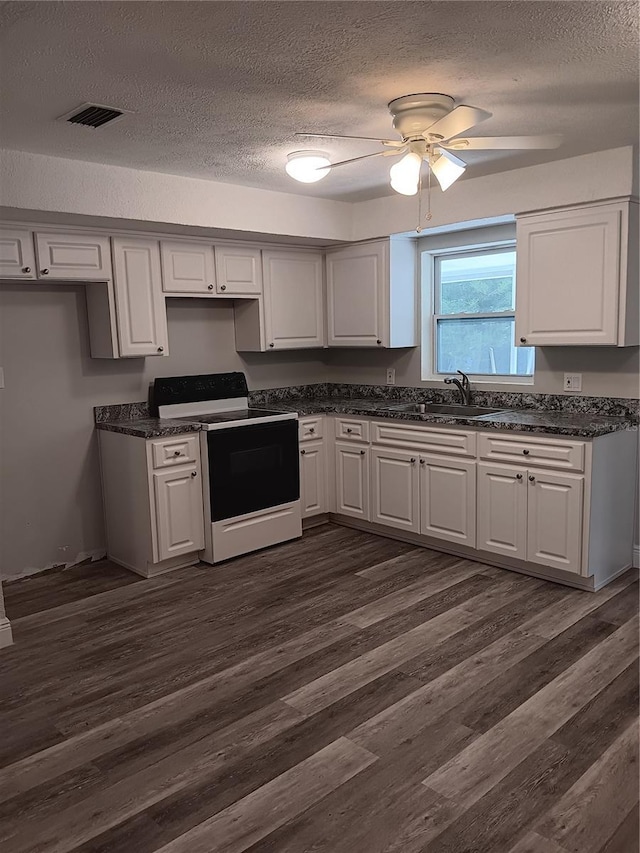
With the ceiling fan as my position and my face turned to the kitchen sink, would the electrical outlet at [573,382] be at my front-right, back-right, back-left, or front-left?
front-right

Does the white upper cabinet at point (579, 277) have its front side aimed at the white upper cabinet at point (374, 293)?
no

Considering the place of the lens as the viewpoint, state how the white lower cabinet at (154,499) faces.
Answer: facing the viewer and to the right of the viewer

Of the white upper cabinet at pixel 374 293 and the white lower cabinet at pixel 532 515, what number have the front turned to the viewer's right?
0

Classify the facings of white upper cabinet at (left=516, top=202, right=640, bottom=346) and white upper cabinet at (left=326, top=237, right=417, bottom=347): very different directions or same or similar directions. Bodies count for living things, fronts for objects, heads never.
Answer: same or similar directions

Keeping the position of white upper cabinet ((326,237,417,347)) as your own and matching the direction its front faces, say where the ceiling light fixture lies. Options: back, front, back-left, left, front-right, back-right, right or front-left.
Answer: front-left

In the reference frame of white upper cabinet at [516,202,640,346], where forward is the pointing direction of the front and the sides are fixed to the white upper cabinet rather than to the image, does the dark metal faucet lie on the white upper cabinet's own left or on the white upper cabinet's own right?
on the white upper cabinet's own right

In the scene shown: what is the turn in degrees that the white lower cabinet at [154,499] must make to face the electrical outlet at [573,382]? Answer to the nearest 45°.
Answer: approximately 45° to its left

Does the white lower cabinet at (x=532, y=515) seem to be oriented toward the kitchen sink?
no

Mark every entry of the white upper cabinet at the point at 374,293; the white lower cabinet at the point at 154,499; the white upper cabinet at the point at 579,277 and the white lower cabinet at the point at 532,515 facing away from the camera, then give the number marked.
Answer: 0

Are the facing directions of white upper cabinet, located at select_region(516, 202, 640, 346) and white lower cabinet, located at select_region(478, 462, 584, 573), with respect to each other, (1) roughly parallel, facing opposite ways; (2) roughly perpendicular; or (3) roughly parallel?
roughly parallel

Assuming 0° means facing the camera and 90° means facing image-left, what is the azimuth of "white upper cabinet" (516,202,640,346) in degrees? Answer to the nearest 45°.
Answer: approximately 45°

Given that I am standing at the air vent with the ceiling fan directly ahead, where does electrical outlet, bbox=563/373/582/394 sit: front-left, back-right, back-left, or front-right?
front-left

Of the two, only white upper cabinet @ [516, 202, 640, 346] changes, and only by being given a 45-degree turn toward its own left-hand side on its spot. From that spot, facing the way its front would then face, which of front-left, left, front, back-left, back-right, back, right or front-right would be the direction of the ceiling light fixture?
front-right

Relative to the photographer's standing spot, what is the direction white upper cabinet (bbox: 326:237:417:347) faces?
facing the viewer and to the left of the viewer

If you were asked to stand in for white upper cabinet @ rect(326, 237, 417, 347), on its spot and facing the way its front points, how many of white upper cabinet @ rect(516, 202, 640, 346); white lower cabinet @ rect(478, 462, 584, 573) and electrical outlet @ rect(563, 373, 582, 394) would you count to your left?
3
